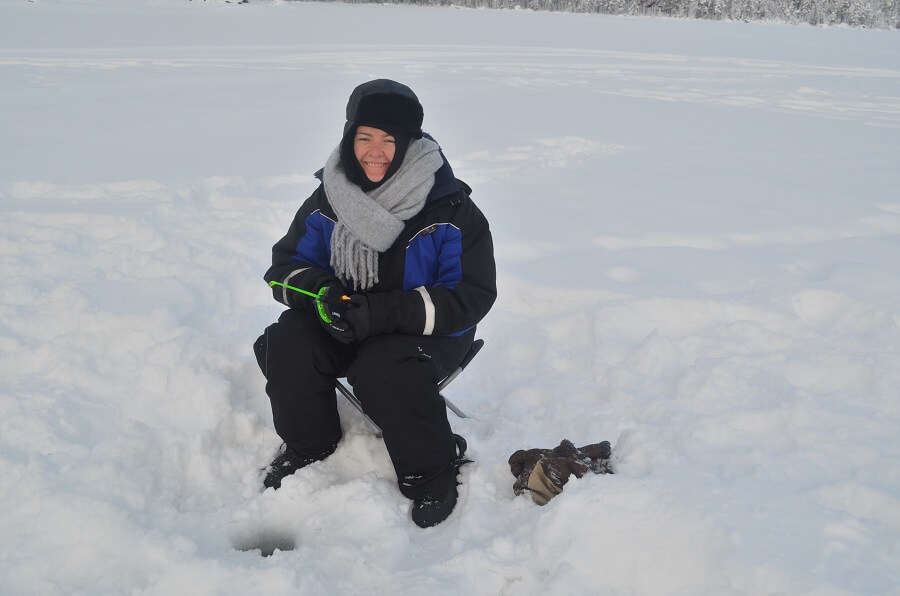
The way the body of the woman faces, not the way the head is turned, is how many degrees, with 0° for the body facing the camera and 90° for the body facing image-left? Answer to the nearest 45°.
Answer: approximately 45°
